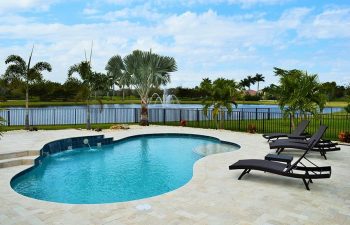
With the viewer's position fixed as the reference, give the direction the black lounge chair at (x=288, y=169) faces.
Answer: facing to the left of the viewer

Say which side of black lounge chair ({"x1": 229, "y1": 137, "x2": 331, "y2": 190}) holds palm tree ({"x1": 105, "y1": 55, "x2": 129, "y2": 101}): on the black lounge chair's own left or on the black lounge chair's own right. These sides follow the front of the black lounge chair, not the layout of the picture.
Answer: on the black lounge chair's own right

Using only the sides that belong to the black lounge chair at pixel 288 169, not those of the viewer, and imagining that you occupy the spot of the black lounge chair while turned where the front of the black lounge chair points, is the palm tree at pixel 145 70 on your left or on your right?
on your right

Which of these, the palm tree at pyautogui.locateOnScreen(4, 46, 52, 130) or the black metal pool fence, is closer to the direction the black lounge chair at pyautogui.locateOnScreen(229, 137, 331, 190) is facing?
the palm tree

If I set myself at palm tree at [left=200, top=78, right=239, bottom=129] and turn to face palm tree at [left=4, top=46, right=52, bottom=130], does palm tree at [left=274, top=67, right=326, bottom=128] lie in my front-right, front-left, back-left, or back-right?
back-left

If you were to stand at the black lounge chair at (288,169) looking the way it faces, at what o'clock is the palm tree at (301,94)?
The palm tree is roughly at 3 o'clock from the black lounge chair.
